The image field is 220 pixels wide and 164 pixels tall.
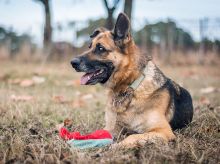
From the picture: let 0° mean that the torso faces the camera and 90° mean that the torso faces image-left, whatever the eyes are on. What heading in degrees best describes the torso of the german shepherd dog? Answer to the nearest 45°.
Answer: approximately 45°

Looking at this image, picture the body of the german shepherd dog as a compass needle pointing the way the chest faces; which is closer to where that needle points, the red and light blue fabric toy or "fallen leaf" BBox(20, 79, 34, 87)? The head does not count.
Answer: the red and light blue fabric toy

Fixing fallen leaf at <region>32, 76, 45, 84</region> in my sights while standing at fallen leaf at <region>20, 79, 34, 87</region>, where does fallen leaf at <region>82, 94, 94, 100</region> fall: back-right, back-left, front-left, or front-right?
back-right

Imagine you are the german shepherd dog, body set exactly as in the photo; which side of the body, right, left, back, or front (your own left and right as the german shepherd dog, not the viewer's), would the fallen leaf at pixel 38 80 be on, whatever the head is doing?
right

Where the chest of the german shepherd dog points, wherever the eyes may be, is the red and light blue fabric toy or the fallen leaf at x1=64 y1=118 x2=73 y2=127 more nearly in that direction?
the red and light blue fabric toy

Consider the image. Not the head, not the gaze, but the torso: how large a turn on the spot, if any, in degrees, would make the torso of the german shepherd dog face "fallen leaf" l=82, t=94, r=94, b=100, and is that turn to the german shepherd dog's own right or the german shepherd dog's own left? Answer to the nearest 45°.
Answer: approximately 135° to the german shepherd dog's own right

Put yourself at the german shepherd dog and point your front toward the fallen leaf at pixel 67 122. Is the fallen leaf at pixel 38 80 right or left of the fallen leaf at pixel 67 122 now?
right

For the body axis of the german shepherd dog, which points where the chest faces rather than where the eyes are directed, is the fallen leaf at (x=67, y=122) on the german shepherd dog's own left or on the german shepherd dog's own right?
on the german shepherd dog's own right

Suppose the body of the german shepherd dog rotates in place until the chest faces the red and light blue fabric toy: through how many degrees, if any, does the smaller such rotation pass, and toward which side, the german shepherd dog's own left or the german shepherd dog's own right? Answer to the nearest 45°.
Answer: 0° — it already faces it
